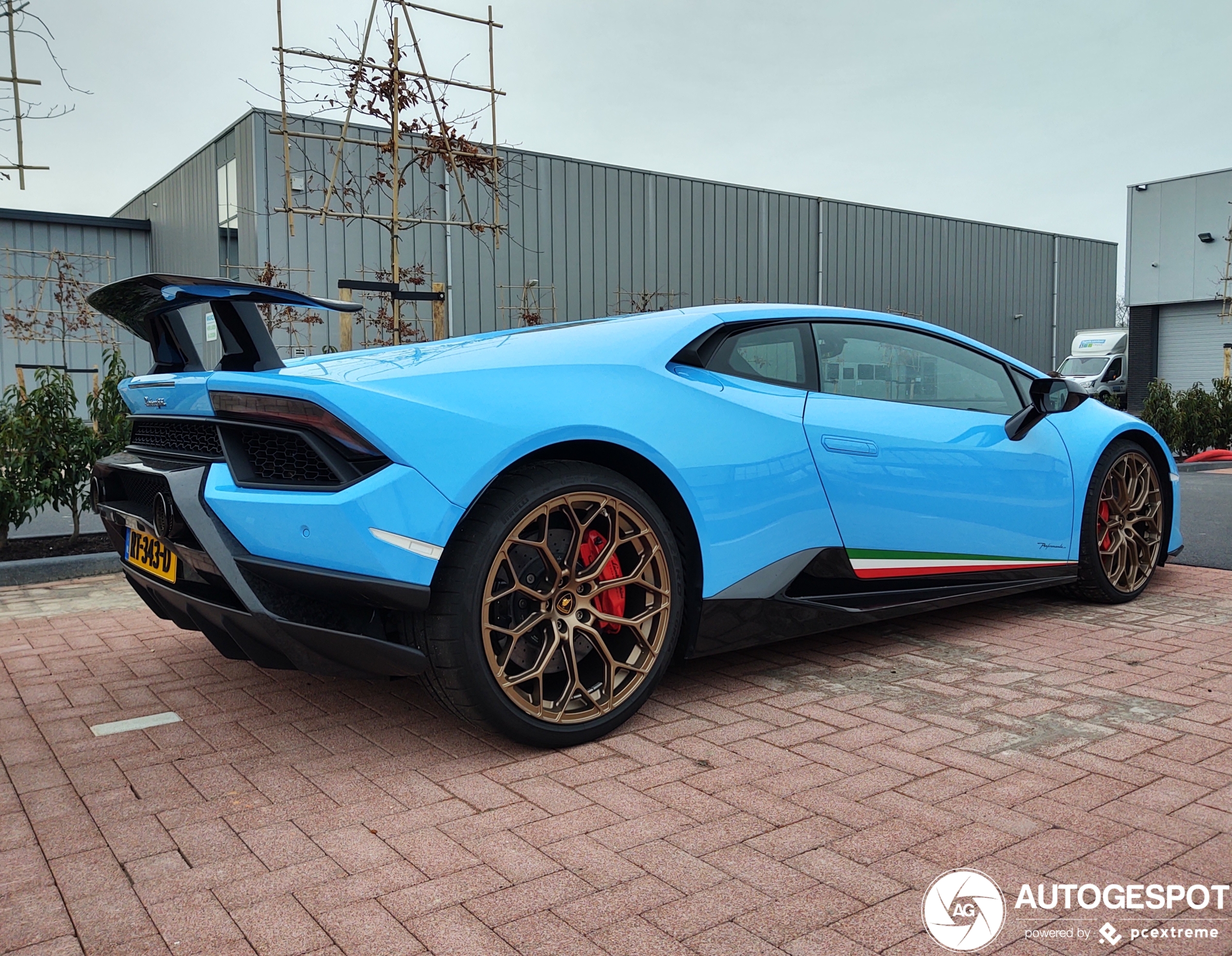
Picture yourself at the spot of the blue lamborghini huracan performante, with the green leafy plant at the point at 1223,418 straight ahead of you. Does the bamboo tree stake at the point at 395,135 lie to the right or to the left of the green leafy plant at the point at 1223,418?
left

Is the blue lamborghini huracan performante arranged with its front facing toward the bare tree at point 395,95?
no

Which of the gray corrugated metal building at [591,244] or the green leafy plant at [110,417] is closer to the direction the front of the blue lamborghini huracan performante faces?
the gray corrugated metal building

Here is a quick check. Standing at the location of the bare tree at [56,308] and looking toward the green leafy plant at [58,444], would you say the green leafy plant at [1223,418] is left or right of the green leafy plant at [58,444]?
left

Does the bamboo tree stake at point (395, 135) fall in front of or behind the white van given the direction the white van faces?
in front

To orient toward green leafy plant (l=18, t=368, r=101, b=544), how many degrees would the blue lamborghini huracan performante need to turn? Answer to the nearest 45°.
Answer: approximately 90° to its left

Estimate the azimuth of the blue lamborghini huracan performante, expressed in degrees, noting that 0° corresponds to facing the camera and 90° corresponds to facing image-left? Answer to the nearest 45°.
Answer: approximately 225°

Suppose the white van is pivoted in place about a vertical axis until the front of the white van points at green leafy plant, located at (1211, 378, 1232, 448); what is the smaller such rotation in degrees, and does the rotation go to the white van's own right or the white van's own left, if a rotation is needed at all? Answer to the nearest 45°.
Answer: approximately 45° to the white van's own left

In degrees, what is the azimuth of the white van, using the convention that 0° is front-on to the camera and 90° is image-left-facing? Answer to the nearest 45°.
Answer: approximately 45°

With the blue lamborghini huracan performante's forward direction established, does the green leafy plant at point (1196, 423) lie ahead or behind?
ahead

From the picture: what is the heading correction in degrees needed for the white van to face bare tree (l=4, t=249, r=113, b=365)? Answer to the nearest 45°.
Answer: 0° — it already faces it

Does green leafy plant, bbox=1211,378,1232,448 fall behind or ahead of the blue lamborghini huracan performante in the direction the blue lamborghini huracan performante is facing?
ahead

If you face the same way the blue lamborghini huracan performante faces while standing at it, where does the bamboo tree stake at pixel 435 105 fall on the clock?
The bamboo tree stake is roughly at 10 o'clock from the blue lamborghini huracan performante.

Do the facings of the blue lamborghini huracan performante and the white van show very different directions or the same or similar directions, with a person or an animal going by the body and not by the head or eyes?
very different directions
